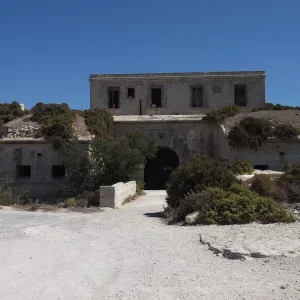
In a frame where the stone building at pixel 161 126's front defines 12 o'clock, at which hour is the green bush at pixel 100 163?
The green bush is roughly at 1 o'clock from the stone building.

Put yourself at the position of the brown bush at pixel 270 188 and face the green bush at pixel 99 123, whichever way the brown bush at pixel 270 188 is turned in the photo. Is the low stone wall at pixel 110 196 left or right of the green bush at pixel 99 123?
left

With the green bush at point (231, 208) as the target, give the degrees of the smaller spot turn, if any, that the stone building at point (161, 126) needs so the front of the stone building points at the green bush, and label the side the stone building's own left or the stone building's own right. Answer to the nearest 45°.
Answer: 0° — it already faces it

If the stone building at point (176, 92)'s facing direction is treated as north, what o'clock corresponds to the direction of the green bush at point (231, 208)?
The green bush is roughly at 12 o'clock from the stone building.

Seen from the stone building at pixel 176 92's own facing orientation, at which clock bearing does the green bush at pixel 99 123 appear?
The green bush is roughly at 1 o'clock from the stone building.

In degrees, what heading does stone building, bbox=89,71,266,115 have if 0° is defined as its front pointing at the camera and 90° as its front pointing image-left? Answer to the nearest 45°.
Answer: approximately 0°
